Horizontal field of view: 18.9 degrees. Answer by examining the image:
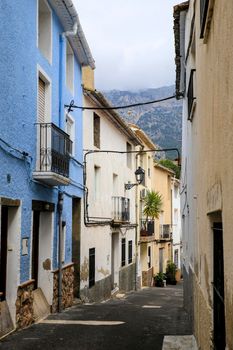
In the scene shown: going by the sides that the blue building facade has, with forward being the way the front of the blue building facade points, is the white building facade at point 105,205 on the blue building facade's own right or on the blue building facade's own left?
on the blue building facade's own left

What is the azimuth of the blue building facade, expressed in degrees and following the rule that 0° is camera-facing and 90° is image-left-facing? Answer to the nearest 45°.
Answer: approximately 270°

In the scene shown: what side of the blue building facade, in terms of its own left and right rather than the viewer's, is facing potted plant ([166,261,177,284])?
left

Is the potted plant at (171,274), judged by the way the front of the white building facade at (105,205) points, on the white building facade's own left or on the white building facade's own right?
on the white building facade's own left

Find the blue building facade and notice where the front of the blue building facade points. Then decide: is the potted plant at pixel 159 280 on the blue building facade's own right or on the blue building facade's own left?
on the blue building facade's own left

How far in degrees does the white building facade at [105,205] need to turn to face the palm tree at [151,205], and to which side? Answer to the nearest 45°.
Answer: approximately 135° to its left

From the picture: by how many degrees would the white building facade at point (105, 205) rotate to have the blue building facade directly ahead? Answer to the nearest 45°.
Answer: approximately 45° to its right

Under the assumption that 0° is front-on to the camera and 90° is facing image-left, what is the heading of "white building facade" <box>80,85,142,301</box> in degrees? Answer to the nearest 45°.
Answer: approximately 315°
